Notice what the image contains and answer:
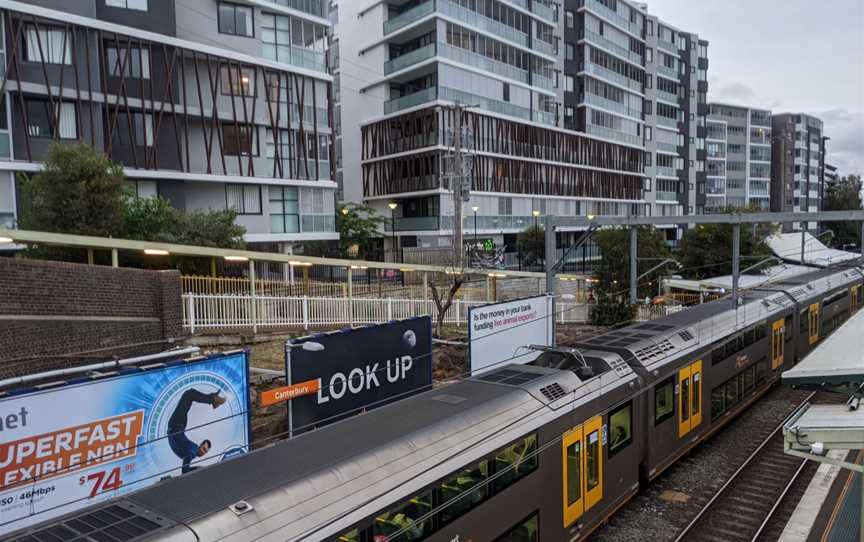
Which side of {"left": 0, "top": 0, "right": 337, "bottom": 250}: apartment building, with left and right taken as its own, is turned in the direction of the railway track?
front

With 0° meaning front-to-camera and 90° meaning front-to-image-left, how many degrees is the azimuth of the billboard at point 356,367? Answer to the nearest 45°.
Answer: approximately 315°

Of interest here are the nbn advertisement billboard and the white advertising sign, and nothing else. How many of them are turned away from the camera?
0

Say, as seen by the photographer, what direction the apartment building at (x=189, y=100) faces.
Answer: facing the viewer and to the right of the viewer

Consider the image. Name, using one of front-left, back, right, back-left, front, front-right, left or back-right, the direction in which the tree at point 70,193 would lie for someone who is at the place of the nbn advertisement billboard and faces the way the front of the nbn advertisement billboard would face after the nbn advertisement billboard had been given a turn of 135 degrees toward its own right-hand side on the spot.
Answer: right

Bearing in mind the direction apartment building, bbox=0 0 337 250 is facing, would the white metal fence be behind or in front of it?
in front

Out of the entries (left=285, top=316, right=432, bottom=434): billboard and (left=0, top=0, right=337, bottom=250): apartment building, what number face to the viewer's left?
0

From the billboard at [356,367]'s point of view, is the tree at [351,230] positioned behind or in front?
behind

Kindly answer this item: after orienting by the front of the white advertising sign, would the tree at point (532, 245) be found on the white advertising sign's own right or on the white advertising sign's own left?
on the white advertising sign's own left
